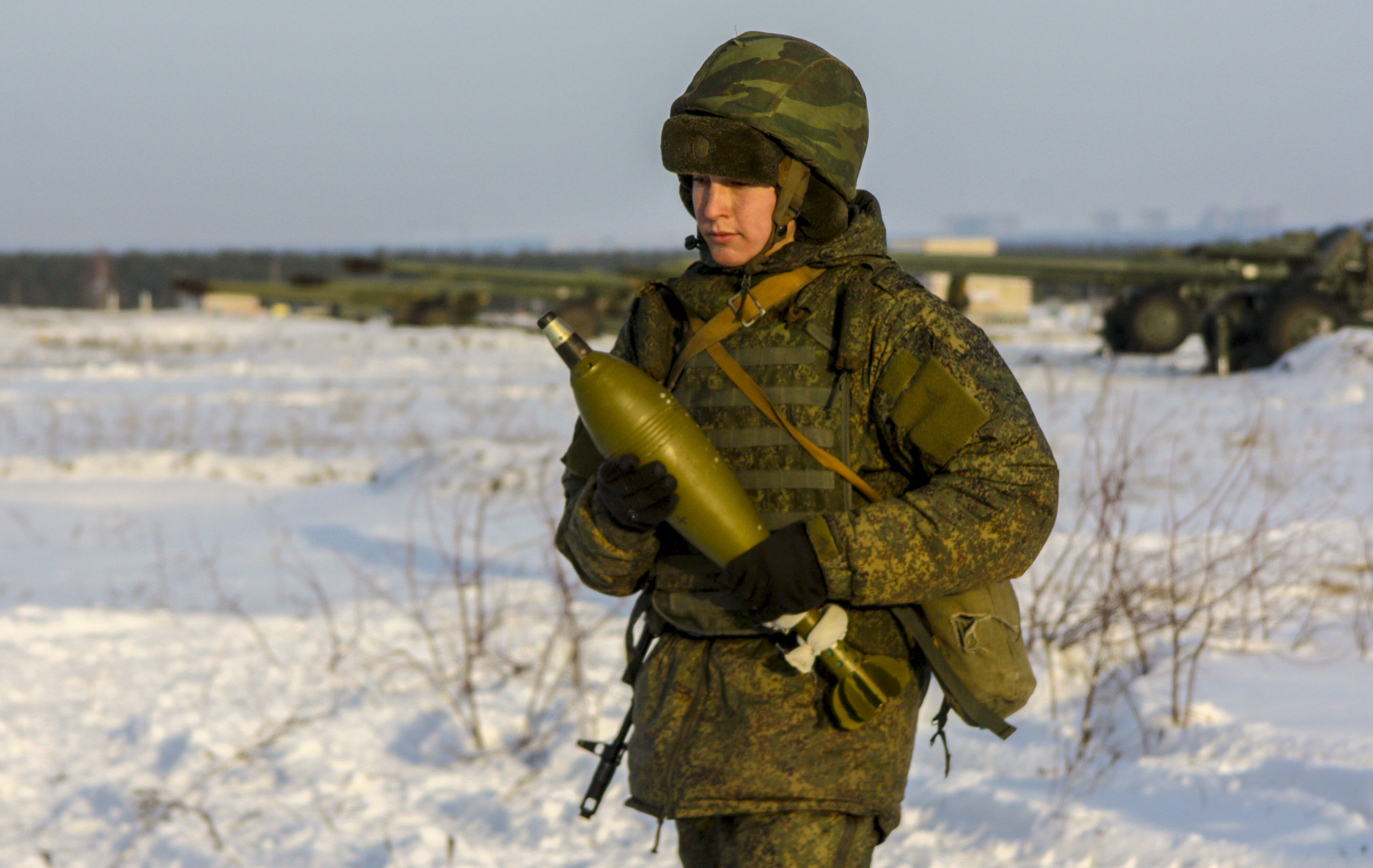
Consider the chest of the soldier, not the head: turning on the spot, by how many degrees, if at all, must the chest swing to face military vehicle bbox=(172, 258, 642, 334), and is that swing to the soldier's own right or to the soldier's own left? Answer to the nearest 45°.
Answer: approximately 135° to the soldier's own right

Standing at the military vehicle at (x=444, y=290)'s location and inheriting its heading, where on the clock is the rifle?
The rifle is roughly at 9 o'clock from the military vehicle.

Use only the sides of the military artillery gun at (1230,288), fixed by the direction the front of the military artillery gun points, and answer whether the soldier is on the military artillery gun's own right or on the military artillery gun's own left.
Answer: on the military artillery gun's own left

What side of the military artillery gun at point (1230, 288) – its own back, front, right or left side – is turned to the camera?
left

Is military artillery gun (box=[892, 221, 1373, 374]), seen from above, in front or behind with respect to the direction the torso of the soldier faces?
behind

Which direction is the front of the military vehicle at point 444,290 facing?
to the viewer's left

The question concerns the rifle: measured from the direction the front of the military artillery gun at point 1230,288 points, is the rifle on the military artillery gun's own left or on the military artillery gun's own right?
on the military artillery gun's own left

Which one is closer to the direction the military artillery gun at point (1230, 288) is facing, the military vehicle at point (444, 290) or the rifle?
the military vehicle

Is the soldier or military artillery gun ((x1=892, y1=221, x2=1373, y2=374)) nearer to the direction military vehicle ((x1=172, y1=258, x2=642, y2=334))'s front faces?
the soldier

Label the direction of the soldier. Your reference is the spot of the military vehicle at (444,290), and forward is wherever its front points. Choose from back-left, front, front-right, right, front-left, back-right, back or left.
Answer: left

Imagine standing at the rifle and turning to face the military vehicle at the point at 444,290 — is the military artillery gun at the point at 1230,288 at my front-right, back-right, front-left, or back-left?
front-right

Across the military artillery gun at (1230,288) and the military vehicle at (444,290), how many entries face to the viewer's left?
2

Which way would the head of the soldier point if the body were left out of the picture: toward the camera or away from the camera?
toward the camera

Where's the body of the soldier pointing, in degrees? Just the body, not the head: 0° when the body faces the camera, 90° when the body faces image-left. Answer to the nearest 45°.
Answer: approximately 45°
